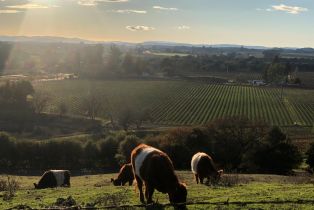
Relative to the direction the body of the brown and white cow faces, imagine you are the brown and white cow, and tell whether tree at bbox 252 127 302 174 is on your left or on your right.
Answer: on your left

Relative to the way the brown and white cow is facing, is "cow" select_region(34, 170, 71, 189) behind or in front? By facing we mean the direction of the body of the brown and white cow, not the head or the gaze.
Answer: behind

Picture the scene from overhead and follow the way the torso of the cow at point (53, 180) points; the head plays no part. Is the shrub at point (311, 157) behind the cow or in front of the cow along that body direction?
behind

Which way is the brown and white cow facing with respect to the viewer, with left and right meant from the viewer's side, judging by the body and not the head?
facing the viewer and to the right of the viewer

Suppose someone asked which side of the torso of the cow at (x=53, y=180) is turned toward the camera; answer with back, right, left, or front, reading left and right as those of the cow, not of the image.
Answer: left

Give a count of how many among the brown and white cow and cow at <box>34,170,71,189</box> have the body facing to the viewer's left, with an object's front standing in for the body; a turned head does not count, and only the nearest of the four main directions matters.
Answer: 1

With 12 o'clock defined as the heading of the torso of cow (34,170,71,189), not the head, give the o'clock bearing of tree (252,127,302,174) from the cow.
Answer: The tree is roughly at 5 o'clock from the cow.

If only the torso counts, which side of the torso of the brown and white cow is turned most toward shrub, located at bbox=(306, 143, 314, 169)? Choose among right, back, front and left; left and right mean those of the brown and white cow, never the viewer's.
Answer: left

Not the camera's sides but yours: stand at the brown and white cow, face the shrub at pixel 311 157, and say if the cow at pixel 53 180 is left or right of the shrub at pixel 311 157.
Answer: left

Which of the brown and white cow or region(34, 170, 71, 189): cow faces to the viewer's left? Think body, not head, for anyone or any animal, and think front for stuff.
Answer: the cow
